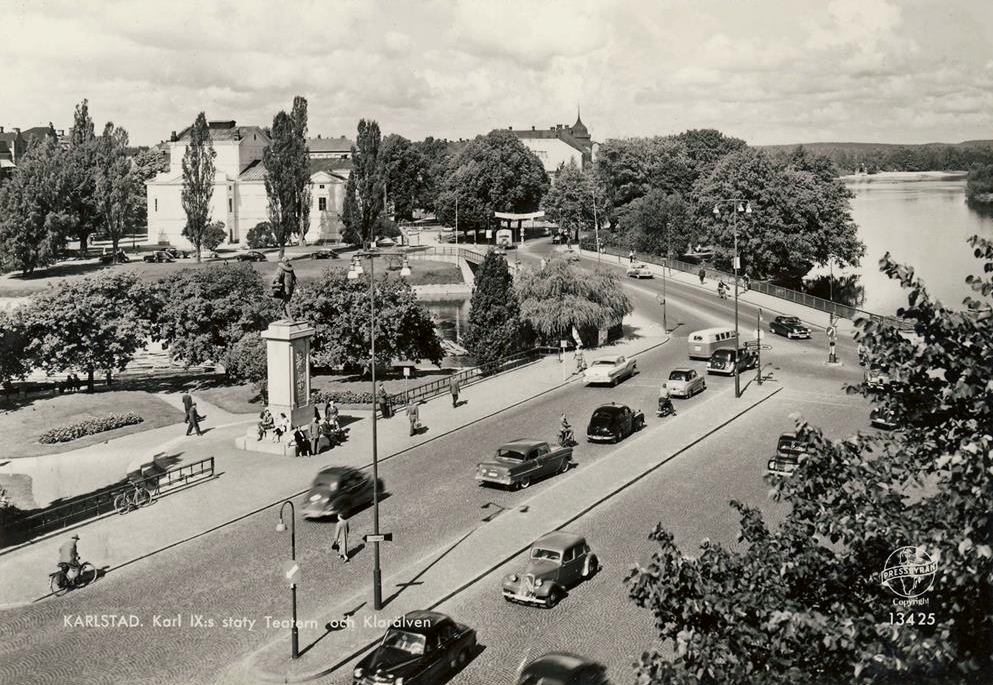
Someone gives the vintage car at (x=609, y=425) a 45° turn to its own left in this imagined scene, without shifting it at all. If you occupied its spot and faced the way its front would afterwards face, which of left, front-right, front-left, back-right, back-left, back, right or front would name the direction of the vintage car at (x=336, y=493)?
back-left

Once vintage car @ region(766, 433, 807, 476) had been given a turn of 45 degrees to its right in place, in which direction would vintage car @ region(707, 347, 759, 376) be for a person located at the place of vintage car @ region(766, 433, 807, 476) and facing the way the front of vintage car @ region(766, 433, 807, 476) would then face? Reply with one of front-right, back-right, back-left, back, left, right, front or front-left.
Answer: right

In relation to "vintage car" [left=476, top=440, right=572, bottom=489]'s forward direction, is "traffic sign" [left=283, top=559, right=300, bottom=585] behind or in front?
behind

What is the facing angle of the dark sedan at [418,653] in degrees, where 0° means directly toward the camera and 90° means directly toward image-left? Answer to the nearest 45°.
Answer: approximately 45°

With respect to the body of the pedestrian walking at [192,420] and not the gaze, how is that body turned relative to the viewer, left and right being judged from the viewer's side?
facing to the right of the viewer

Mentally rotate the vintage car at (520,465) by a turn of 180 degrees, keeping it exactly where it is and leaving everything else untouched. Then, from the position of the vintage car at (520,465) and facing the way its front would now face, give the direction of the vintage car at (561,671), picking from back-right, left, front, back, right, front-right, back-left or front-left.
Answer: front-left

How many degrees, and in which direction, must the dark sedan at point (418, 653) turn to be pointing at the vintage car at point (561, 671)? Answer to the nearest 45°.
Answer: approximately 90° to its left

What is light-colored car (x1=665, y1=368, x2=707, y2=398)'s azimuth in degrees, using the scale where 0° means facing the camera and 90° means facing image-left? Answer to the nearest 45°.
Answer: approximately 225°

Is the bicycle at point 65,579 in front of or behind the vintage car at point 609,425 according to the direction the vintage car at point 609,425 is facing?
behind

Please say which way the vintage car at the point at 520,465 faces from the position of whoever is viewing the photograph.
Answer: facing away from the viewer and to the right of the viewer

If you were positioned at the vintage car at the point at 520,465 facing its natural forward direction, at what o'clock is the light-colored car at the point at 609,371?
The light-colored car is roughly at 11 o'clock from the vintage car.

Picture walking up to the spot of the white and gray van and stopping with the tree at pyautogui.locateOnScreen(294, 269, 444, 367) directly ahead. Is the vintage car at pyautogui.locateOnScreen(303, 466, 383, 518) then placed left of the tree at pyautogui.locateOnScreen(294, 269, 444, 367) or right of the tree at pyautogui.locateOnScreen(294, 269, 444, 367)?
left

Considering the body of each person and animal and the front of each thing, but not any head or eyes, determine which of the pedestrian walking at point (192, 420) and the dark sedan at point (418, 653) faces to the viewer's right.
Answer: the pedestrian walking

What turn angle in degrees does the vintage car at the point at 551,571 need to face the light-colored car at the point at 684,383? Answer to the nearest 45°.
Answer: approximately 135° to its right
